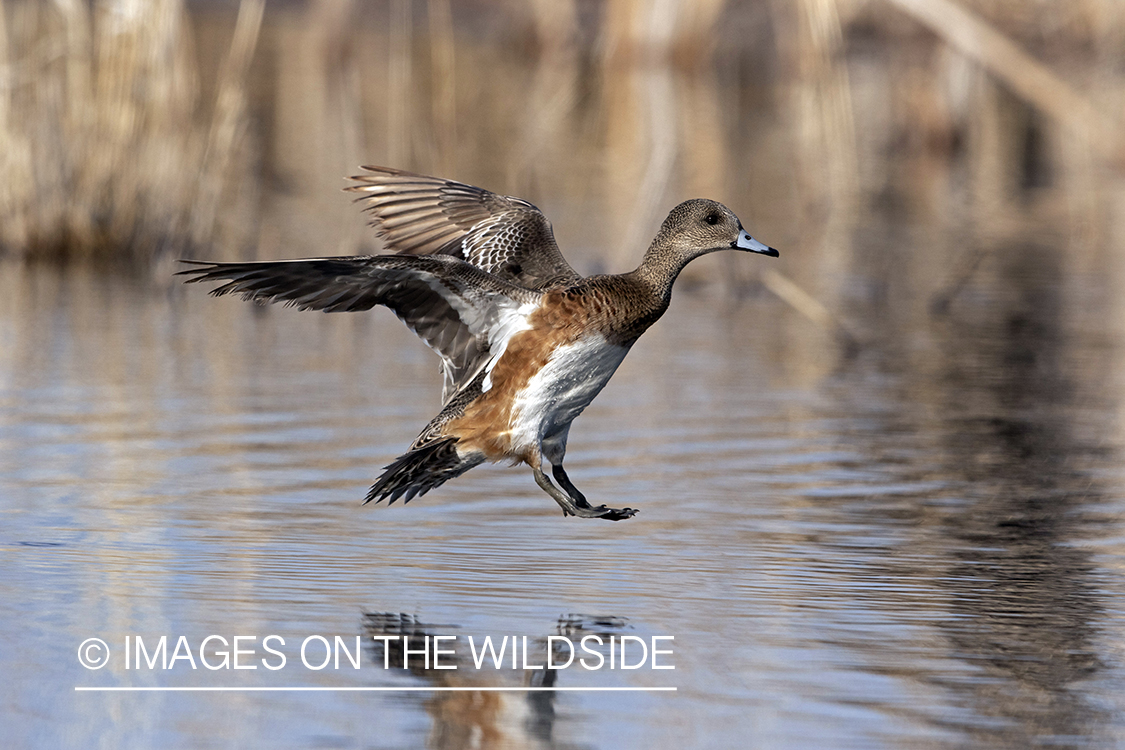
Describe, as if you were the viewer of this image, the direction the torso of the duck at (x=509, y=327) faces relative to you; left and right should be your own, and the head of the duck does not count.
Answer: facing to the right of the viewer
